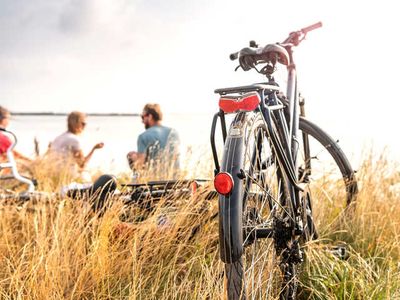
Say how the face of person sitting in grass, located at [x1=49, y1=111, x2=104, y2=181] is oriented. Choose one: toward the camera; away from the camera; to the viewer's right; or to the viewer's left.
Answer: to the viewer's right

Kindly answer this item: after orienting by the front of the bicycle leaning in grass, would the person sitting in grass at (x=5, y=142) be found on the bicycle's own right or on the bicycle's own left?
on the bicycle's own left

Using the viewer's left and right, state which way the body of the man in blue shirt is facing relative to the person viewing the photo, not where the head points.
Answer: facing away from the viewer and to the left of the viewer

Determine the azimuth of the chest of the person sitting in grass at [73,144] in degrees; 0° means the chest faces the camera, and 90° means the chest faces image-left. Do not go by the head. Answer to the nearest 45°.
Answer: approximately 225°

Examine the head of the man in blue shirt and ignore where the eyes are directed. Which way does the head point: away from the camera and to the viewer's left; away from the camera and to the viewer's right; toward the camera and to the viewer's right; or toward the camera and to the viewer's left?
away from the camera and to the viewer's left

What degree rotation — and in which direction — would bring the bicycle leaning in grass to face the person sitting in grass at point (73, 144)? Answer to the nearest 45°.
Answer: approximately 90° to its left

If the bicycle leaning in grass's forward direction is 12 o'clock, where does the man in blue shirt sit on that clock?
The man in blue shirt is roughly at 10 o'clock from the bicycle leaning in grass.
